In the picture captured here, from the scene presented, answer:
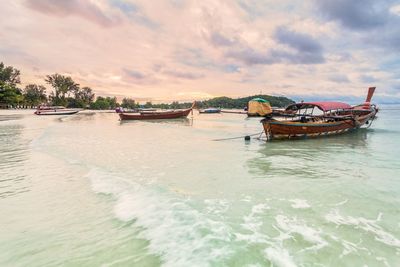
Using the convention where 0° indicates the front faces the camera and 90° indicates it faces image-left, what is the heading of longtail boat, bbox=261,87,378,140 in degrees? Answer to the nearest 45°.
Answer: approximately 225°
